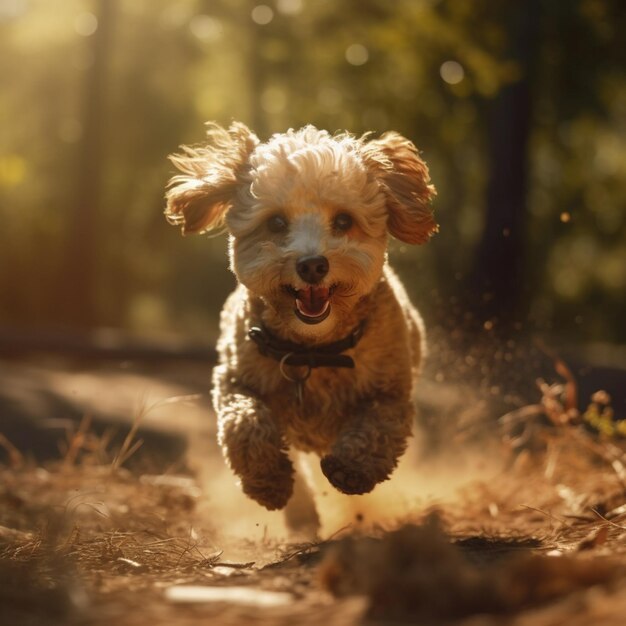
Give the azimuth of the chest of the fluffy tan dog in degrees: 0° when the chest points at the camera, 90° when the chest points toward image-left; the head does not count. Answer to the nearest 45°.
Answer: approximately 0°

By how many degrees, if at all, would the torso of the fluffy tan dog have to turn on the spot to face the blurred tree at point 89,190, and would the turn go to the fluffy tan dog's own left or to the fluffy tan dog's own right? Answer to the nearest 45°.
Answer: approximately 180°

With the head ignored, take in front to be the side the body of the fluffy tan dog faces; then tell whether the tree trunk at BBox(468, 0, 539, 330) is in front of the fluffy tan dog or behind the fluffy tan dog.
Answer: behind
